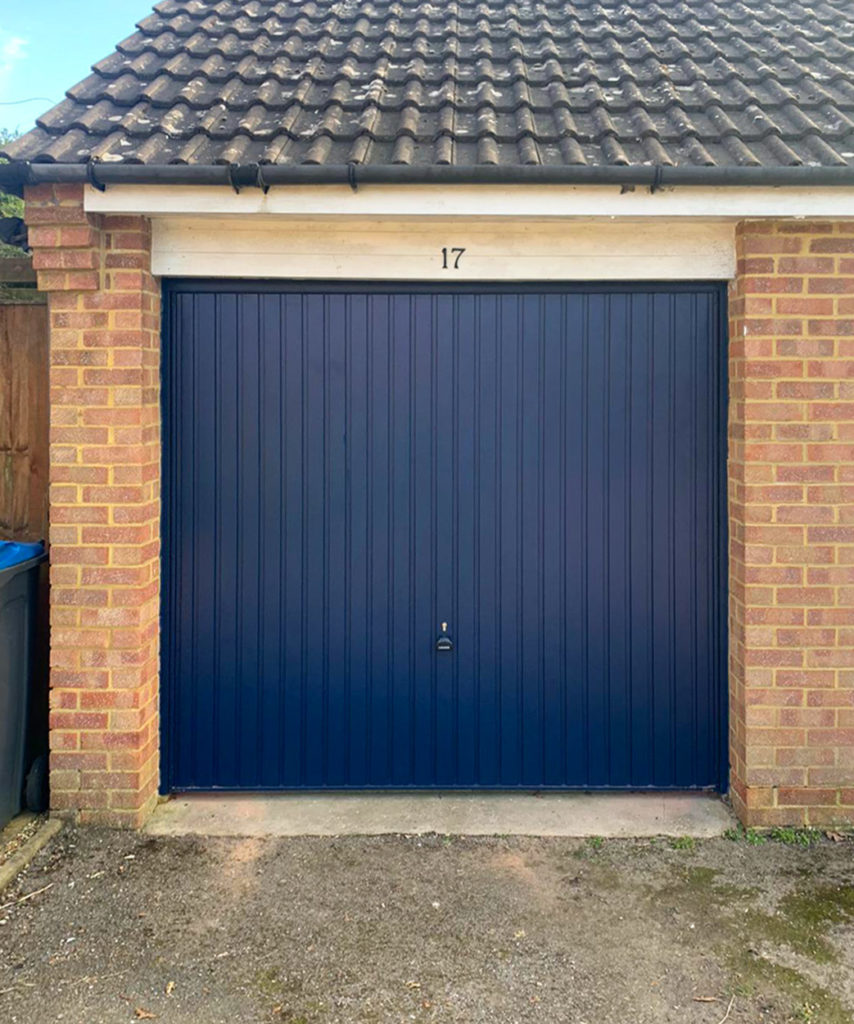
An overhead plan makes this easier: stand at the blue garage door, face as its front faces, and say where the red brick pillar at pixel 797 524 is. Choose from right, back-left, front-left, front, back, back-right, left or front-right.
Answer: left

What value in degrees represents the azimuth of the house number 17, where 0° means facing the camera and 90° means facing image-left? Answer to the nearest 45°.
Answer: approximately 0°

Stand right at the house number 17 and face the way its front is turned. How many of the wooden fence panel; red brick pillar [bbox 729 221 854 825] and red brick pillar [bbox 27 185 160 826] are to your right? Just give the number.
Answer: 2

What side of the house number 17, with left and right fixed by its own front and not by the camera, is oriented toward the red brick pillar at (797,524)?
left

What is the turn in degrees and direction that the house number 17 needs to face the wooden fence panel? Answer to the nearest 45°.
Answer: approximately 90° to its right

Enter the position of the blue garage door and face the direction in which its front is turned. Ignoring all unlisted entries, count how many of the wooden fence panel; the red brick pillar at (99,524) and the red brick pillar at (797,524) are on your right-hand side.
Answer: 2

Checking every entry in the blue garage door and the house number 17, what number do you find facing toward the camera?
2
